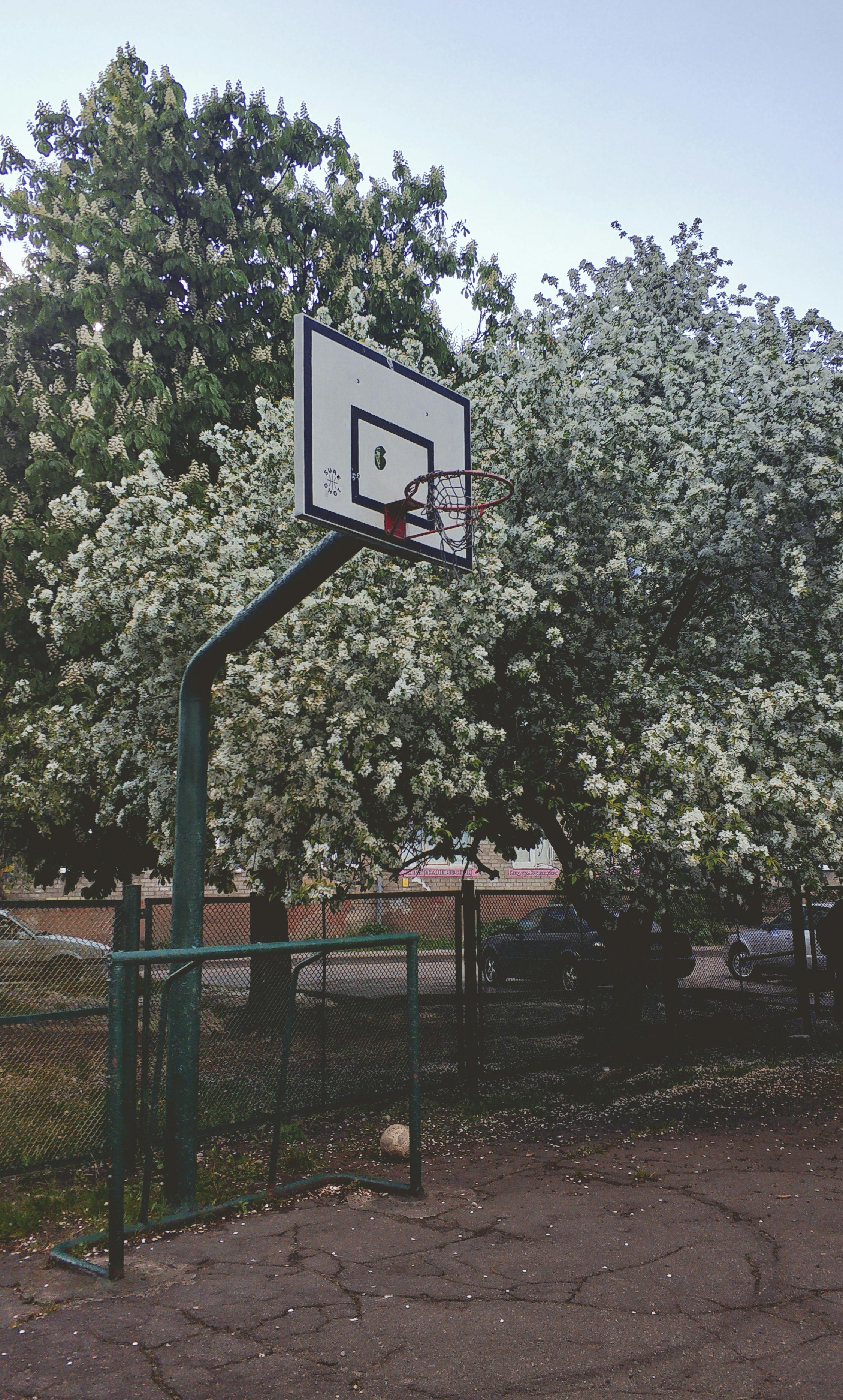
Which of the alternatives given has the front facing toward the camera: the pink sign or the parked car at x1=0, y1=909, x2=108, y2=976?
the pink sign

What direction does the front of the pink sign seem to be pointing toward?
toward the camera

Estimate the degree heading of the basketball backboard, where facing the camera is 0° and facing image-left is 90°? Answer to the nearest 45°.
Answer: approximately 315°

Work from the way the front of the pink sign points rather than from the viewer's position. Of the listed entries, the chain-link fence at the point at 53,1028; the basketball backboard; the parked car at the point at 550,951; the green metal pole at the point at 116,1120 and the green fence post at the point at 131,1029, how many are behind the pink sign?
0

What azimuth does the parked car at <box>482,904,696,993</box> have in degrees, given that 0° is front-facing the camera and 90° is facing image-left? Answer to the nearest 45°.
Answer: approximately 135°

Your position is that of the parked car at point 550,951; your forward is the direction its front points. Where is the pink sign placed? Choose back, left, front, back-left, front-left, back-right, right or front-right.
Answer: front-right

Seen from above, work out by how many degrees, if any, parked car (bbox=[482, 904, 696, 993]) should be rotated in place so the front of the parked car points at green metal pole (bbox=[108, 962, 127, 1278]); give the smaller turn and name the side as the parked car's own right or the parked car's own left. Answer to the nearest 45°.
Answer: approximately 135° to the parked car's own left

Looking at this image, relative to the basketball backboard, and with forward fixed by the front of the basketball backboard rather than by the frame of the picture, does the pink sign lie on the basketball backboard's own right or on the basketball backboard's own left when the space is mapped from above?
on the basketball backboard's own left

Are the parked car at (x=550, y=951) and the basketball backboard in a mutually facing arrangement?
no

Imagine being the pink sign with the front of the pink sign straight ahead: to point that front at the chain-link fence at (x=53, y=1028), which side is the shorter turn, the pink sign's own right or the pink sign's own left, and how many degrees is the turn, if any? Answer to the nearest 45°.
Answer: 0° — it already faces it
